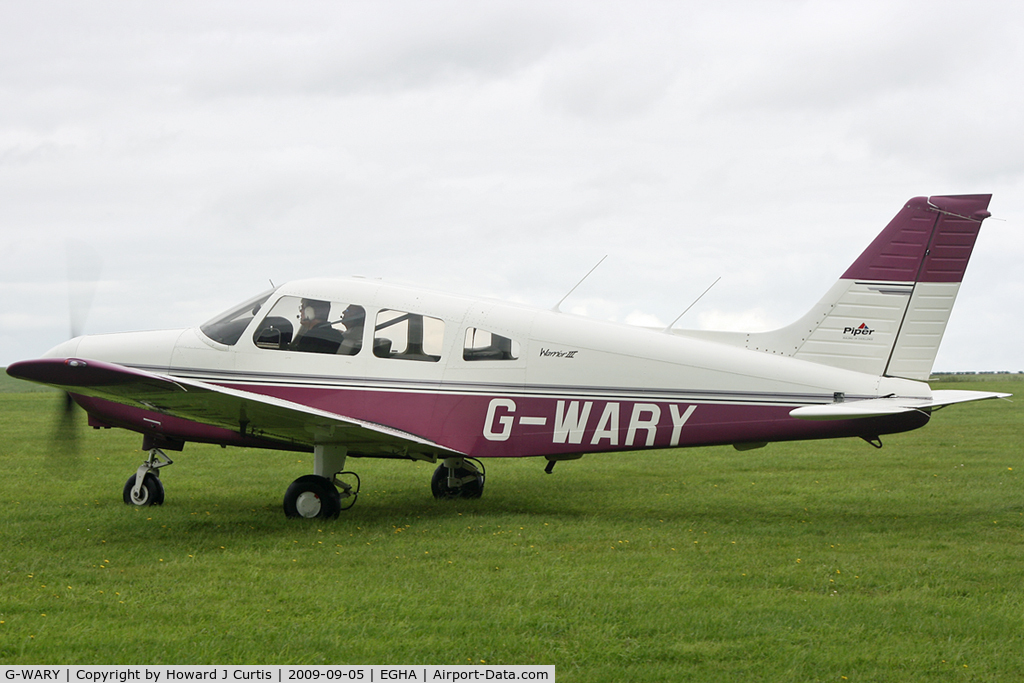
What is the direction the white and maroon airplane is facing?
to the viewer's left

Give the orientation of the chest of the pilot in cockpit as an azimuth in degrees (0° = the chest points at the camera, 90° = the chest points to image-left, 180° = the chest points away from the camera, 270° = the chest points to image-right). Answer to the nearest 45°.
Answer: approximately 90°

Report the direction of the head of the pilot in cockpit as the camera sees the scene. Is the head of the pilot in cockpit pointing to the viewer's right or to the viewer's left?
to the viewer's left
